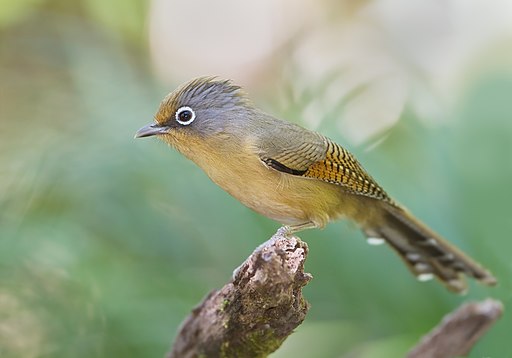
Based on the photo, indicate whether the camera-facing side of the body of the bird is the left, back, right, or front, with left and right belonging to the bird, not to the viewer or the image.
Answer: left
